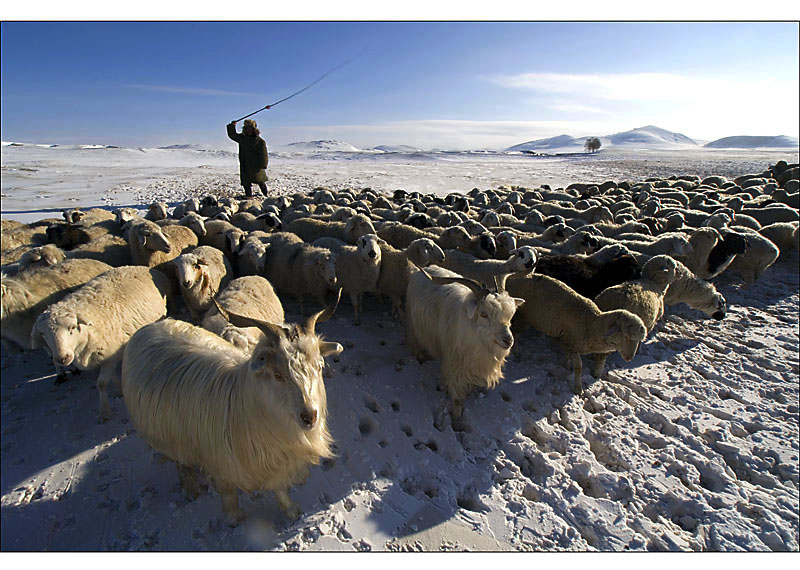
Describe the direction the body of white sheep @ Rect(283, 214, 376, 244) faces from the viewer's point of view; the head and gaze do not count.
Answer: to the viewer's right

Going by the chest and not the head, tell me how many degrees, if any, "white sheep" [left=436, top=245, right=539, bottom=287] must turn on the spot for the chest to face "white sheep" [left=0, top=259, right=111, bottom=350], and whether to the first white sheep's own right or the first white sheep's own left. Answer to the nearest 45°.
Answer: approximately 135° to the first white sheep's own right

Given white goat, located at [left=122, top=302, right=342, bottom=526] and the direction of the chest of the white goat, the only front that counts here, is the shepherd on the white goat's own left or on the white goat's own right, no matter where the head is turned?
on the white goat's own left

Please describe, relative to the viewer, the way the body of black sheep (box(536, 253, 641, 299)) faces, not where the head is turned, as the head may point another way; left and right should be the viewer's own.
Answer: facing to the right of the viewer

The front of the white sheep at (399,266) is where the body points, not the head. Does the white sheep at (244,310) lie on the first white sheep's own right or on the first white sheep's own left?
on the first white sheep's own right
